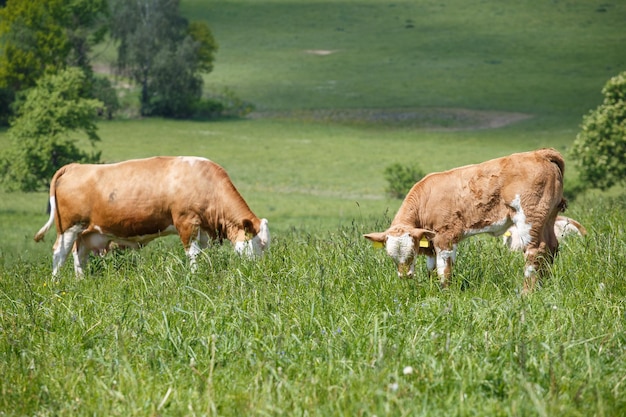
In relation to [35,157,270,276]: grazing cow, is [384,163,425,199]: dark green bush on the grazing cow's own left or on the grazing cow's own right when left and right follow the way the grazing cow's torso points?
on the grazing cow's own left

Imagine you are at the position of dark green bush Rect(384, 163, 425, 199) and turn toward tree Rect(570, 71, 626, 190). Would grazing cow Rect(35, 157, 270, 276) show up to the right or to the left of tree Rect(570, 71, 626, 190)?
right

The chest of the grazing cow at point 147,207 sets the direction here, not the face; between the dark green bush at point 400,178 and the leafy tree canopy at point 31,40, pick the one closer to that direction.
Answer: the dark green bush

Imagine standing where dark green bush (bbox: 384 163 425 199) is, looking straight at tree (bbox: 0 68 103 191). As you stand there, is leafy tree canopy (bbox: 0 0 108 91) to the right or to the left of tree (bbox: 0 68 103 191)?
right

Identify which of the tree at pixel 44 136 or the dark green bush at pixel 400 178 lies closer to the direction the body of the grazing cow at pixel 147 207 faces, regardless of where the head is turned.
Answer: the dark green bush

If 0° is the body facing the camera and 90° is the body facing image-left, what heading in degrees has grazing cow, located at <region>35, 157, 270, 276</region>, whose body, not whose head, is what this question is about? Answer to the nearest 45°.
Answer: approximately 270°

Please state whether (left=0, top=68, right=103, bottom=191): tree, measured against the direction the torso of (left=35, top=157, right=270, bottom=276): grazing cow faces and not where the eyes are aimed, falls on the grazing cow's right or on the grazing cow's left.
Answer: on the grazing cow's left

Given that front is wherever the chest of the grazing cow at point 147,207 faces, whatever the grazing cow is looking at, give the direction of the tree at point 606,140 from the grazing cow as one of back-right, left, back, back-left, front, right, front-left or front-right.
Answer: front-left

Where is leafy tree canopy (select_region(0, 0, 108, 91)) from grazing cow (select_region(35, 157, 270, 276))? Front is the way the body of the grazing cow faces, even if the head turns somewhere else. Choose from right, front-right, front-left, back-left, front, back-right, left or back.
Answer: left

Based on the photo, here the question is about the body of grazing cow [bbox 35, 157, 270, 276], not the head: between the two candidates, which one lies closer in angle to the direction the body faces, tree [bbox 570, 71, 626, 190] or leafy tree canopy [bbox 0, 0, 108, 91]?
the tree
